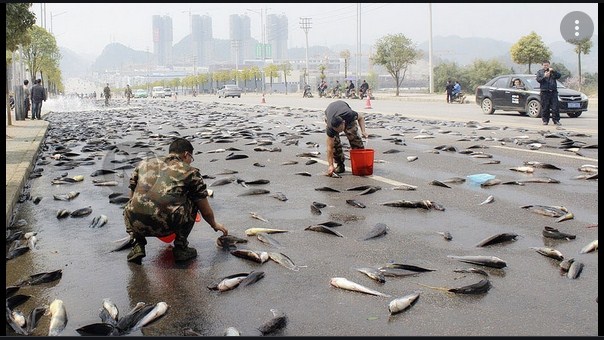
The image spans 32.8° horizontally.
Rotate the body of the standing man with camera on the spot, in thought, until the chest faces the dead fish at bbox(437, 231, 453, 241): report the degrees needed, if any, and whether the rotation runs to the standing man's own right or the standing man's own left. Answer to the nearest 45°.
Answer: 0° — they already face it

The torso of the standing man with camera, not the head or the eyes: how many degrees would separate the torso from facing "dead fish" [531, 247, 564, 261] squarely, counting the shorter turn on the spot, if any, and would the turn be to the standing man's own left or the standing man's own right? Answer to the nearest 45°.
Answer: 0° — they already face it

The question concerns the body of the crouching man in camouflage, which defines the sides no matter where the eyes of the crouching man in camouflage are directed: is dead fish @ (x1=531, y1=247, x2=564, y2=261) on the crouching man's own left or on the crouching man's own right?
on the crouching man's own right

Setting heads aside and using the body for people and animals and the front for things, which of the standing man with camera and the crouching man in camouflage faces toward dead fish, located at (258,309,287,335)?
the standing man with camera

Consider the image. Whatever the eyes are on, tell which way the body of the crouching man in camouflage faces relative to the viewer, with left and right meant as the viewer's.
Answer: facing away from the viewer and to the right of the viewer

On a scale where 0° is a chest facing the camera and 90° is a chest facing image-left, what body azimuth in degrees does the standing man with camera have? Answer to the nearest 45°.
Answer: approximately 0°

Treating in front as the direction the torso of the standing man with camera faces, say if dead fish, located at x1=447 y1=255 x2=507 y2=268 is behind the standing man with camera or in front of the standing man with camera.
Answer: in front

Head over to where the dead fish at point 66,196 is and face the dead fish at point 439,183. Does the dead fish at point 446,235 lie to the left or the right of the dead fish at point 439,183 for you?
right

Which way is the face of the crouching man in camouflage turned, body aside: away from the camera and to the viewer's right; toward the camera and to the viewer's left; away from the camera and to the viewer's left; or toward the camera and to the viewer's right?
away from the camera and to the viewer's right

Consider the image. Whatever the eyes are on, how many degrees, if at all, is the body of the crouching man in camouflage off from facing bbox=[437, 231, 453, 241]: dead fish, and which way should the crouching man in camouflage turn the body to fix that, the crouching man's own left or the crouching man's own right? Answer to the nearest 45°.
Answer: approximately 45° to the crouching man's own right

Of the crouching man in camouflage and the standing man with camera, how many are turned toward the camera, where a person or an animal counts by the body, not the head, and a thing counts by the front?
1
